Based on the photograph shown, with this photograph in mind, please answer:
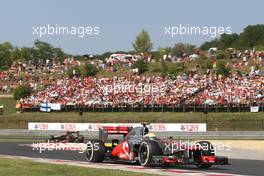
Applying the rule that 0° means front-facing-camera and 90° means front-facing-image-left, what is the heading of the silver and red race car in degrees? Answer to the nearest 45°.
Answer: approximately 315°

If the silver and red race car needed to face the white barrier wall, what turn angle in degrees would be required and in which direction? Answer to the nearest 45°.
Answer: approximately 135° to its left
